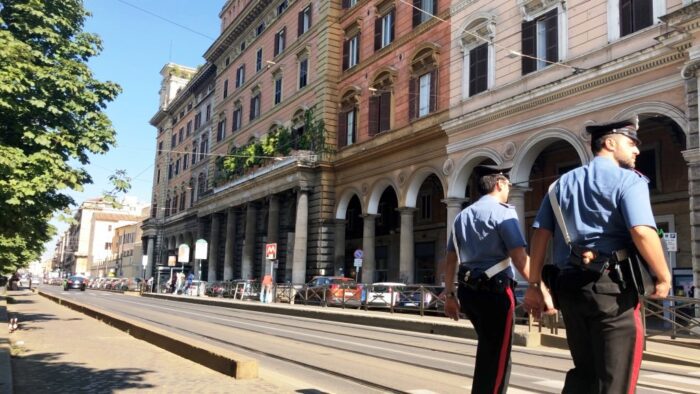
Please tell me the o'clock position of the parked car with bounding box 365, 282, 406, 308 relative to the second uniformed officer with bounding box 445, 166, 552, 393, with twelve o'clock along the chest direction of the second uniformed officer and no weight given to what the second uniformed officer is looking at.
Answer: The parked car is roughly at 10 o'clock from the second uniformed officer.

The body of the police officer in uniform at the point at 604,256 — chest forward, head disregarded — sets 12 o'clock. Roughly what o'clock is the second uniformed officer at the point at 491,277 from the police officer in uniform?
The second uniformed officer is roughly at 9 o'clock from the police officer in uniform.

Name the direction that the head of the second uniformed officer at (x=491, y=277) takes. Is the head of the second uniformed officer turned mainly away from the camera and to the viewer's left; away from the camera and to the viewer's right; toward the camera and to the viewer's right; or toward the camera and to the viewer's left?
away from the camera and to the viewer's right

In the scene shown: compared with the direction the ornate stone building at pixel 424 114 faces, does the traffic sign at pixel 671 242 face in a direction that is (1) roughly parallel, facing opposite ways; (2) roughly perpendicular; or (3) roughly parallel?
roughly parallel

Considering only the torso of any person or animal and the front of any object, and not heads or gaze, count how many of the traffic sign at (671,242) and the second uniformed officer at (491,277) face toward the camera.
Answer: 1

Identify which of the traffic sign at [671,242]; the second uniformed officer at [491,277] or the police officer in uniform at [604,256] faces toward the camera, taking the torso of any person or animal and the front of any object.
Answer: the traffic sign

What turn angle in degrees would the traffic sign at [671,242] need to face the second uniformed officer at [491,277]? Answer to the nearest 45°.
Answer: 0° — it already faces them

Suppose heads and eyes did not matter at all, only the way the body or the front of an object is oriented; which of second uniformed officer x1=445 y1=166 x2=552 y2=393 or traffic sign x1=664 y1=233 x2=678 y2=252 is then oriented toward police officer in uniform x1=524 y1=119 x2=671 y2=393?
the traffic sign

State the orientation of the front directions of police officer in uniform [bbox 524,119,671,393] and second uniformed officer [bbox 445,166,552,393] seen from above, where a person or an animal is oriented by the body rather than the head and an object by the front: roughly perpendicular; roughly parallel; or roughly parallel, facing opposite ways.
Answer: roughly parallel

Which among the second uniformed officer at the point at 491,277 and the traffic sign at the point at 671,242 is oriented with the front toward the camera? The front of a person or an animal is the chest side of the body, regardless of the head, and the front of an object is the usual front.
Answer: the traffic sign

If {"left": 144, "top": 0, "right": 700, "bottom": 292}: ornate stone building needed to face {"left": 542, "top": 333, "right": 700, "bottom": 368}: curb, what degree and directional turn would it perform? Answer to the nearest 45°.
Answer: approximately 45° to its left

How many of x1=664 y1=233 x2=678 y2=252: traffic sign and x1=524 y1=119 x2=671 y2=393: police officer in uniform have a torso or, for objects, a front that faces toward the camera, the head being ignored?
1

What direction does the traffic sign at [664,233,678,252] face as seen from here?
toward the camera

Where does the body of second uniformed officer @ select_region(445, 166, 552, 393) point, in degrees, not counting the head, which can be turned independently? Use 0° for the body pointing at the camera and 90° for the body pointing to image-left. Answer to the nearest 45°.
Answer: approximately 225°

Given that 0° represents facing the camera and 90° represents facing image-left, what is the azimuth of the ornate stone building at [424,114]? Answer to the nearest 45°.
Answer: approximately 45°
